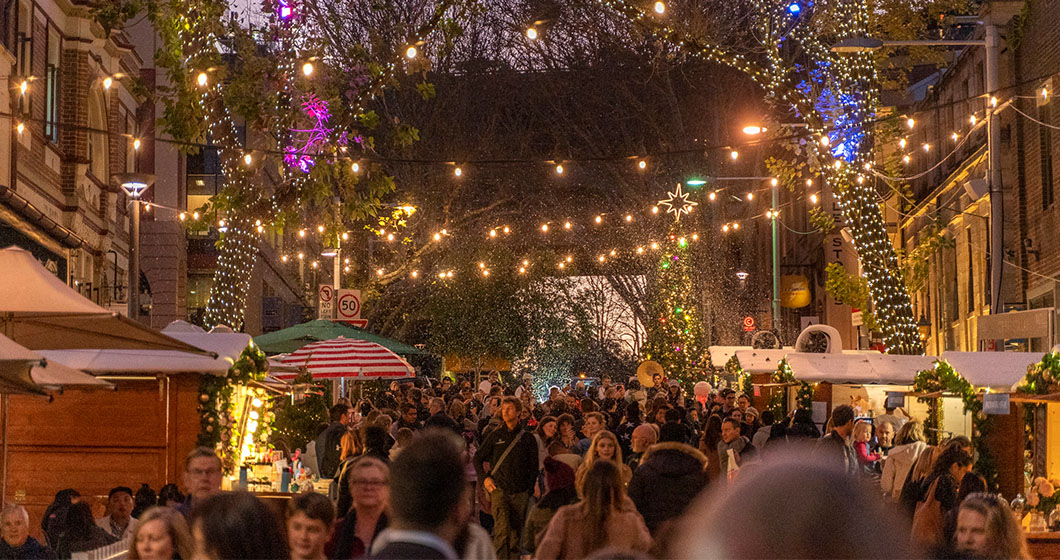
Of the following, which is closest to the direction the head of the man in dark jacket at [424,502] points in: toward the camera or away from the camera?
away from the camera

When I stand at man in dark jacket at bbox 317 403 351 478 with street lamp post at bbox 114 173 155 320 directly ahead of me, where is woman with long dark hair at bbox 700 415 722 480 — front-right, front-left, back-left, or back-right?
back-right

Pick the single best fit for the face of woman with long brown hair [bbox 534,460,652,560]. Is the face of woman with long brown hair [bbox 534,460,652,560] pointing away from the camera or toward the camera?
away from the camera

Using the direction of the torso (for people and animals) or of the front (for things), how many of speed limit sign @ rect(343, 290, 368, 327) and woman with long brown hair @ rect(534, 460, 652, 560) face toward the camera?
1

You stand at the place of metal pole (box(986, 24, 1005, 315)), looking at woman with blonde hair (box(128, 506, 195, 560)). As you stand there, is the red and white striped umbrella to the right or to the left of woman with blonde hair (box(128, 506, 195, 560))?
right

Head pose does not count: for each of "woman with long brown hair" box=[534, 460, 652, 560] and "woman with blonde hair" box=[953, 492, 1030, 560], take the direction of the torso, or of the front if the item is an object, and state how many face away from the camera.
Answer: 1

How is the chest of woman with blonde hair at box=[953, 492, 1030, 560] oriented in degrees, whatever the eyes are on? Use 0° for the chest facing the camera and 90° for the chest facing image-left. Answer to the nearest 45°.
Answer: approximately 45°

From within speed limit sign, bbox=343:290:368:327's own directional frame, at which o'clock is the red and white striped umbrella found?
The red and white striped umbrella is roughly at 12 o'clock from the speed limit sign.

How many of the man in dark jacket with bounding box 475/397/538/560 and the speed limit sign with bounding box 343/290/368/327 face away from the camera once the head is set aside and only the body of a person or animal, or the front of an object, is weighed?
0

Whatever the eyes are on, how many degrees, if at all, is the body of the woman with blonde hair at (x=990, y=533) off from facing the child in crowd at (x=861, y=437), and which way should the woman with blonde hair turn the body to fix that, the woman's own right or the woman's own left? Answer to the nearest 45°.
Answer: approximately 135° to the woman's own right

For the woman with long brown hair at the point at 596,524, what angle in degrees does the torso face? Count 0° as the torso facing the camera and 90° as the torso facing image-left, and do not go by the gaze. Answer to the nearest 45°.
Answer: approximately 180°
